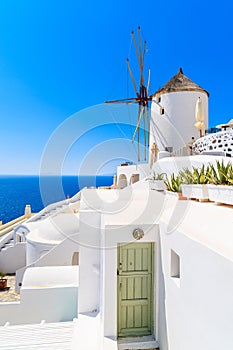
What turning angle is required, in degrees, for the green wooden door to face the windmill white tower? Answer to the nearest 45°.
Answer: approximately 180°

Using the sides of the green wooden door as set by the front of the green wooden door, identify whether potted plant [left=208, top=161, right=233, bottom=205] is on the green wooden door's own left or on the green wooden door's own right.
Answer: on the green wooden door's own left

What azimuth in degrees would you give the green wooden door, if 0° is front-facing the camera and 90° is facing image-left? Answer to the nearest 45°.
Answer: approximately 0°

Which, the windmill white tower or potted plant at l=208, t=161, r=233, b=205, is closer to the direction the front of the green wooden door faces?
the potted plant
